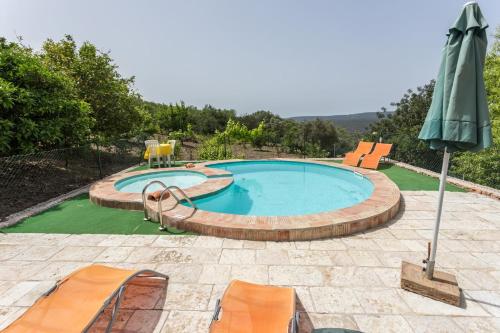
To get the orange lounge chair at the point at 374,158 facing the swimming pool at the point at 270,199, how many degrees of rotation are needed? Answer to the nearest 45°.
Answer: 0° — it already faces it

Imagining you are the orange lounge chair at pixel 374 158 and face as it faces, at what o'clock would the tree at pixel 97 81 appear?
The tree is roughly at 1 o'clock from the orange lounge chair.

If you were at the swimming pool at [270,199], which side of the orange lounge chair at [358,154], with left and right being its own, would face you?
front

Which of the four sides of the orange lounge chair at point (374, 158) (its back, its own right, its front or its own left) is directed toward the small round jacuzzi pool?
front

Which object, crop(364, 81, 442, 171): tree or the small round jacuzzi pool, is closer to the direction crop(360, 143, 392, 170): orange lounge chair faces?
the small round jacuzzi pool

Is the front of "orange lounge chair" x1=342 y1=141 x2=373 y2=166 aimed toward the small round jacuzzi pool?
yes

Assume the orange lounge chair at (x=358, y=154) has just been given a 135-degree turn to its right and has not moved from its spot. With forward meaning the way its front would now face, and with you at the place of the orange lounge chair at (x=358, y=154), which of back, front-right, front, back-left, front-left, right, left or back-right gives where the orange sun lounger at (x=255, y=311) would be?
back

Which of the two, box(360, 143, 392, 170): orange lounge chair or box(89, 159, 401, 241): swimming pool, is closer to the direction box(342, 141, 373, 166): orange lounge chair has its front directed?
the swimming pool

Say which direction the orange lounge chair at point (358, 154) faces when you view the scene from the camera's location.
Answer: facing the viewer and to the left of the viewer

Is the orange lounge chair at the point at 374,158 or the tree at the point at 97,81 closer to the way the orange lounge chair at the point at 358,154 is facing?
the tree

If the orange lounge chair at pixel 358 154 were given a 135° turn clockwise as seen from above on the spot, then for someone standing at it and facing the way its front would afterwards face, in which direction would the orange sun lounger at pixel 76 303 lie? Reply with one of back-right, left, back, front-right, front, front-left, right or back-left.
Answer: back

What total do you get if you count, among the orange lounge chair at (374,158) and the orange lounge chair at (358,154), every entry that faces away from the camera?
0

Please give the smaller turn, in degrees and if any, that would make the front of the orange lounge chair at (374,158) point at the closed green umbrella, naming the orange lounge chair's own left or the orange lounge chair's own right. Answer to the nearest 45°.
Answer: approximately 45° to the orange lounge chair's own left

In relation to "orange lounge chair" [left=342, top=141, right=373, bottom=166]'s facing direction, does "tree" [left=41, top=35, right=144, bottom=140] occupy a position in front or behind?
in front

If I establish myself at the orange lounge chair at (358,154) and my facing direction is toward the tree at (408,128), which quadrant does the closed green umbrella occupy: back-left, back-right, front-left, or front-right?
back-right

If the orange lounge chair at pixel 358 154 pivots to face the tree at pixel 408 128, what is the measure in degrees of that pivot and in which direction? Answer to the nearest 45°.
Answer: approximately 135° to its right
